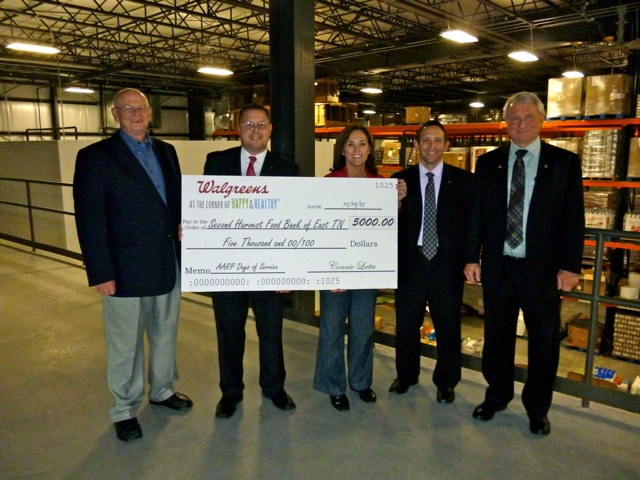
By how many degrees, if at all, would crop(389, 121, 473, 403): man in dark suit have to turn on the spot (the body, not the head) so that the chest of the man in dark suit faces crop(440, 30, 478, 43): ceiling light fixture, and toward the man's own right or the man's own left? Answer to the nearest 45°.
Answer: approximately 180°

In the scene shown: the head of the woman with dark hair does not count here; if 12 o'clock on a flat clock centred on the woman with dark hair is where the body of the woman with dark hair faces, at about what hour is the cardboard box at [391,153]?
The cardboard box is roughly at 6 o'clock from the woman with dark hair.

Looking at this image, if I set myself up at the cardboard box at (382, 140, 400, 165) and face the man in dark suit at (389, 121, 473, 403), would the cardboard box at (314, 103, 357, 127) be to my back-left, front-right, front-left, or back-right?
back-right

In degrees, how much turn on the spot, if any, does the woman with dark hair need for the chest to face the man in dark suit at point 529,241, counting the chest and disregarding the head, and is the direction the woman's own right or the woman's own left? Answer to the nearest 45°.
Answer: approximately 90° to the woman's own left

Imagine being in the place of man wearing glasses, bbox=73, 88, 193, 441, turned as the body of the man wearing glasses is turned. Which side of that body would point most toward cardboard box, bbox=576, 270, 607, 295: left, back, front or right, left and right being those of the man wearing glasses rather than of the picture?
left

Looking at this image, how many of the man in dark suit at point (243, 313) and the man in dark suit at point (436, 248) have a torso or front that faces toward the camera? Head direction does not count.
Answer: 2

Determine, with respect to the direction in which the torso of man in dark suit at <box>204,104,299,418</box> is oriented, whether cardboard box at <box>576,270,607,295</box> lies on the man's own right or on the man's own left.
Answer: on the man's own left

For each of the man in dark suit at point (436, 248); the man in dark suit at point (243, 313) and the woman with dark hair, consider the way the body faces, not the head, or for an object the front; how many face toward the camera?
3

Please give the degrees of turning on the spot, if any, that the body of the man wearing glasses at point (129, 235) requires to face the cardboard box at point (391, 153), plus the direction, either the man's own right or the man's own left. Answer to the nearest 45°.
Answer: approximately 90° to the man's own left
